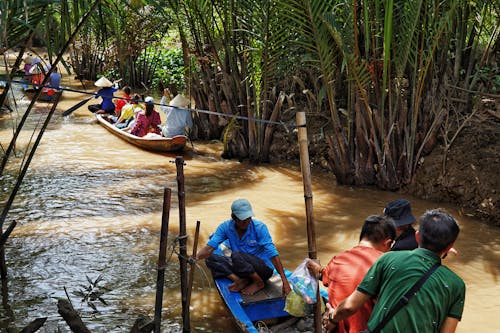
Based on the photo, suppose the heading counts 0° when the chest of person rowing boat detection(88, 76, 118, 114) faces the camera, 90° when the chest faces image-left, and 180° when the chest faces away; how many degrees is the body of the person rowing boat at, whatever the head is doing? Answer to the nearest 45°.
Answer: approximately 135°

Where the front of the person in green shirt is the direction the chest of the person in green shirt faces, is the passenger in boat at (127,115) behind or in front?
in front

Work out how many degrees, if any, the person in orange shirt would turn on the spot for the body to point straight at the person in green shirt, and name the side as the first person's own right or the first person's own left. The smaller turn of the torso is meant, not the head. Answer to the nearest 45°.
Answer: approximately 90° to the first person's own right

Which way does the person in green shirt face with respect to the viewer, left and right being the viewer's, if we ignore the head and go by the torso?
facing away from the viewer

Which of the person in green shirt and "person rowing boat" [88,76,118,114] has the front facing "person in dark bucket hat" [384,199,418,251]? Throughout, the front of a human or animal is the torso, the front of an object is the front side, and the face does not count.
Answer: the person in green shirt

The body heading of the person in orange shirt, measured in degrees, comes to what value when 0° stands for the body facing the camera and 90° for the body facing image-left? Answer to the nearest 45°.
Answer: approximately 225°

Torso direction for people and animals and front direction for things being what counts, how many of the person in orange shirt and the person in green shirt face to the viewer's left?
0

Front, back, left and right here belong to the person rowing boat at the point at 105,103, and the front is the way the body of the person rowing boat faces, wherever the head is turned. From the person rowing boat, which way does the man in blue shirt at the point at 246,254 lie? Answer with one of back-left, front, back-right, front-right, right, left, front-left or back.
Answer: back-left

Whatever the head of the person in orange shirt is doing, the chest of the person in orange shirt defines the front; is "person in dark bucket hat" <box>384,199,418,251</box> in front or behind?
in front
